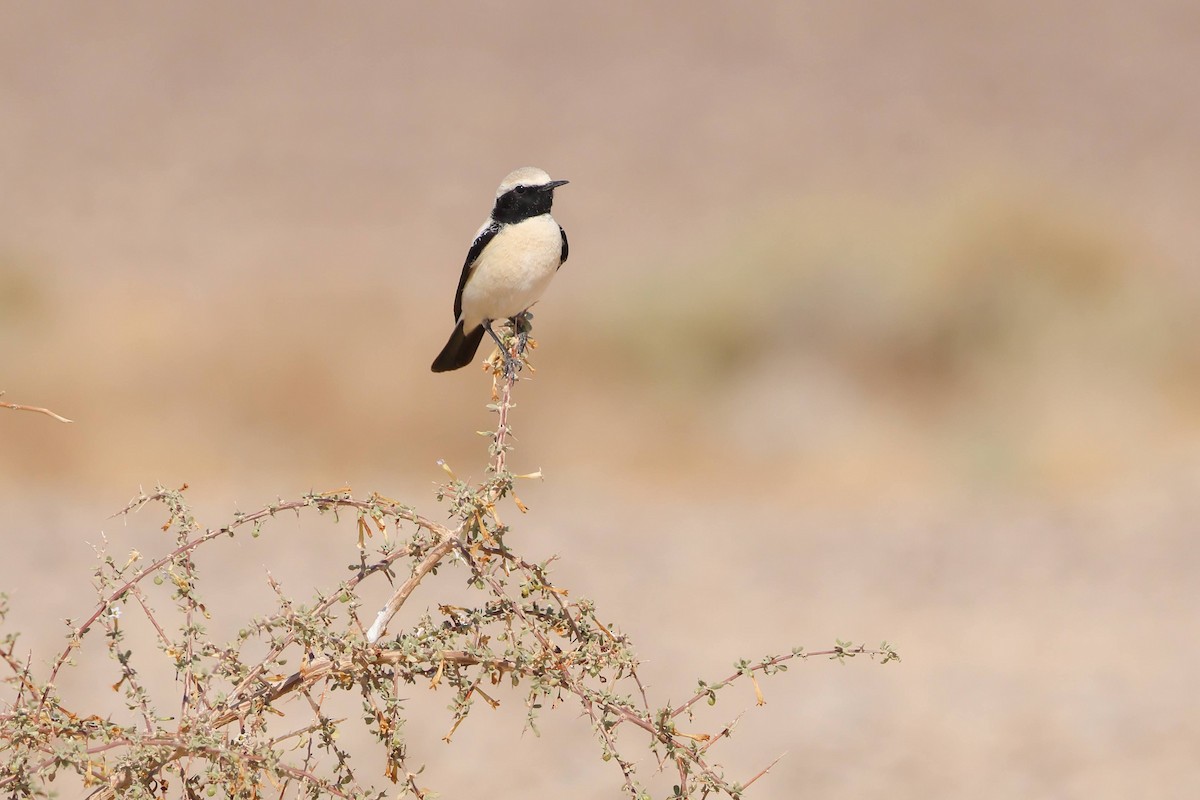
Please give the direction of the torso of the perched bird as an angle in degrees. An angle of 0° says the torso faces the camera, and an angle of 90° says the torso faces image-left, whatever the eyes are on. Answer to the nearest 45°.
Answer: approximately 315°
